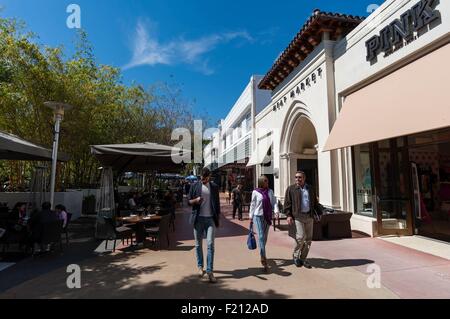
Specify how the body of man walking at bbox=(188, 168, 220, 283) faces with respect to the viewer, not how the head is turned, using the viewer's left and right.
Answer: facing the viewer

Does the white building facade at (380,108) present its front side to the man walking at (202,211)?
yes

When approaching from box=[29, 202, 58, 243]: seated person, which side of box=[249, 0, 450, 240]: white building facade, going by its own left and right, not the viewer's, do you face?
front

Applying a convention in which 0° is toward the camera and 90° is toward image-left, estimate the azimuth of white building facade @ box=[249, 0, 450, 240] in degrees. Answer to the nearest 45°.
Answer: approximately 45°

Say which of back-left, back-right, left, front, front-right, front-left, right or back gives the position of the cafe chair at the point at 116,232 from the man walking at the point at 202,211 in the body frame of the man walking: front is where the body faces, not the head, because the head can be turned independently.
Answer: back-right

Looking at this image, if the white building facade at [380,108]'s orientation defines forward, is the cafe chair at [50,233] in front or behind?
in front

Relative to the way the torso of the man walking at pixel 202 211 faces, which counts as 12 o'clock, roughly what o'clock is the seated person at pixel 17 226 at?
The seated person is roughly at 4 o'clock from the man walking.

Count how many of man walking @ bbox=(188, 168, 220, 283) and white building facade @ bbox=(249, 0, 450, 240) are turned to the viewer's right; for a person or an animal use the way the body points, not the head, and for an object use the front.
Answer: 0

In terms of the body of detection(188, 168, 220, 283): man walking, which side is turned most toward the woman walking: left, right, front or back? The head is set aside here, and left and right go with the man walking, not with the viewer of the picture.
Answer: left

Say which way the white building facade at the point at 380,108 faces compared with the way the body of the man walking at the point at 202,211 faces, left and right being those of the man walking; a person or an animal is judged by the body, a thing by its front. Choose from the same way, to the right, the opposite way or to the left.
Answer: to the right

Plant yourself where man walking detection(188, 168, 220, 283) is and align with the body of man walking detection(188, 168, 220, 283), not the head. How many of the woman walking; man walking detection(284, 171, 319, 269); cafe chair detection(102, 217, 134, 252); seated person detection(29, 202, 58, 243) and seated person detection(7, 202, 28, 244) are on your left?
2

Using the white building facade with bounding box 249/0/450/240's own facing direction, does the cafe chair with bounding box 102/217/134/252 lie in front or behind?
in front

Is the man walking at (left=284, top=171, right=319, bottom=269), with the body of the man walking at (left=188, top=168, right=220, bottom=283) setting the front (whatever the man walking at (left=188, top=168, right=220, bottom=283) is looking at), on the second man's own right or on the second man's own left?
on the second man's own left

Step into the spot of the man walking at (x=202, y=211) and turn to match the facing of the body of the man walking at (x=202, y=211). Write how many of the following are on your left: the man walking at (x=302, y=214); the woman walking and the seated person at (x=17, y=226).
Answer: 2

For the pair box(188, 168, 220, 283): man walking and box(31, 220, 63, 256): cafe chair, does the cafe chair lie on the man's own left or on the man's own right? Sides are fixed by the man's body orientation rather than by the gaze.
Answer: on the man's own right
